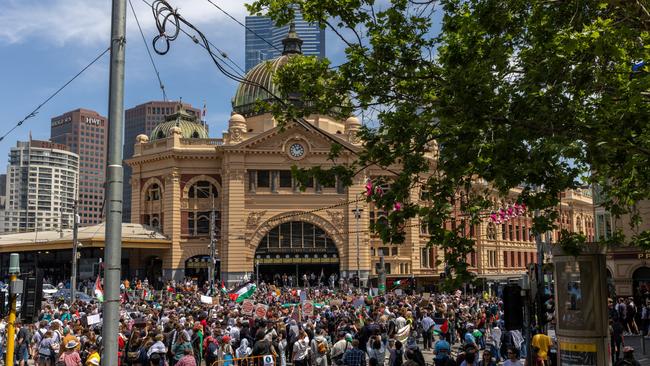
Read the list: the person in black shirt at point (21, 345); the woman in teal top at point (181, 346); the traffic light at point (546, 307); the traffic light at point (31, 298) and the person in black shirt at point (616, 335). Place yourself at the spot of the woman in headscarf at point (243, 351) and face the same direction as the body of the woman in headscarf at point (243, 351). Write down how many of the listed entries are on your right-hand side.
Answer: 2

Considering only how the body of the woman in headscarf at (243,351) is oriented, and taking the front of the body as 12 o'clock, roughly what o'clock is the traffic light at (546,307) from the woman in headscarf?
The traffic light is roughly at 3 o'clock from the woman in headscarf.

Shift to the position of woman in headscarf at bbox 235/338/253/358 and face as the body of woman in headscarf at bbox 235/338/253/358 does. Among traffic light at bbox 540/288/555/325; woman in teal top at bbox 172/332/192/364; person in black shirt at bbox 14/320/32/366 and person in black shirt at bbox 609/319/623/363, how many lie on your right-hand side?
2

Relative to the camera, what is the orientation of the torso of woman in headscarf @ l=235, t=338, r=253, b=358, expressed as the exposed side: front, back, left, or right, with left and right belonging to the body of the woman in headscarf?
back

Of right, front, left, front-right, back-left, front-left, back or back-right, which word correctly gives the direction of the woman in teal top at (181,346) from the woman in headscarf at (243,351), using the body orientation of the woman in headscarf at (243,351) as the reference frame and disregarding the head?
back-left

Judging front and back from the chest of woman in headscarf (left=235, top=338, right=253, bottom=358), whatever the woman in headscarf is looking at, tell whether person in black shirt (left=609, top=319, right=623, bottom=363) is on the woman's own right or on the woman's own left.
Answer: on the woman's own right

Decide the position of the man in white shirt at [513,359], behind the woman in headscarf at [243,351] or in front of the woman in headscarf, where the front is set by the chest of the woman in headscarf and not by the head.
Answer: behind

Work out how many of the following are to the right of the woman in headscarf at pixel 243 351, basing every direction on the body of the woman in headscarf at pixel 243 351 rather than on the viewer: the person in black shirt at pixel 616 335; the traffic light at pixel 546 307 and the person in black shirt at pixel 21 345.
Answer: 2

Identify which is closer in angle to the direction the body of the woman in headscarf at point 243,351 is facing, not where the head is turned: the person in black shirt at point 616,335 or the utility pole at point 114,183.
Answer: the person in black shirt

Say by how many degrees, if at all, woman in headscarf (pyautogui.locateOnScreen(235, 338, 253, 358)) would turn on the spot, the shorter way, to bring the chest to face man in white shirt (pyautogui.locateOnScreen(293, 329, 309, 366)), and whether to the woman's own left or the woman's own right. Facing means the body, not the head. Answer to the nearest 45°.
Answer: approximately 90° to the woman's own right
